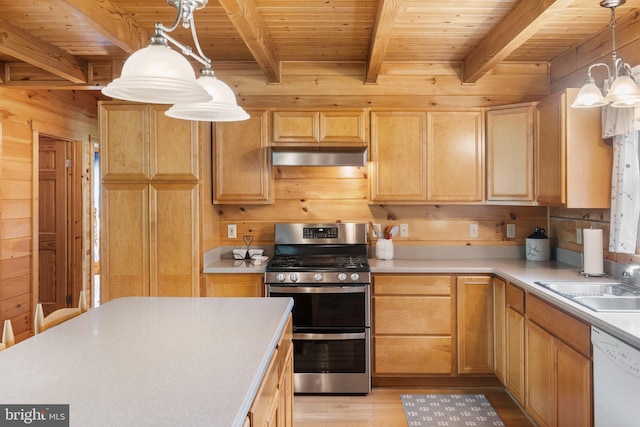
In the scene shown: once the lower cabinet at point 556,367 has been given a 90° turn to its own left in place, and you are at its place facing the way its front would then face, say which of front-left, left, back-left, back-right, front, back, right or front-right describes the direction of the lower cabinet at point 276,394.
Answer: right

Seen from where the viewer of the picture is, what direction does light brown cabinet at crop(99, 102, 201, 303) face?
facing the viewer

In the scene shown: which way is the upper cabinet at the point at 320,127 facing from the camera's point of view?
toward the camera

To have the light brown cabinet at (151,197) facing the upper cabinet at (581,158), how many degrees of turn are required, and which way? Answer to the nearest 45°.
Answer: approximately 45° to its left

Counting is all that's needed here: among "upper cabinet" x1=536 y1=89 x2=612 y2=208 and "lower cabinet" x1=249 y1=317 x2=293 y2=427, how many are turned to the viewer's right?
1

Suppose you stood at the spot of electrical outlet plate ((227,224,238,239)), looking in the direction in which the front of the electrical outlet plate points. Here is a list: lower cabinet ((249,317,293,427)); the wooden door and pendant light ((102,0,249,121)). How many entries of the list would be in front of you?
2

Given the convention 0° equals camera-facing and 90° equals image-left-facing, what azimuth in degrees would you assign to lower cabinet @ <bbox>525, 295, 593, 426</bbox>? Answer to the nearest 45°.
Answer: approximately 45°

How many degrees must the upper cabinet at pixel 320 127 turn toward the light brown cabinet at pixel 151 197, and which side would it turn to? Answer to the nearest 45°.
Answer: approximately 90° to its right

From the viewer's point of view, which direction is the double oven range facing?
toward the camera
